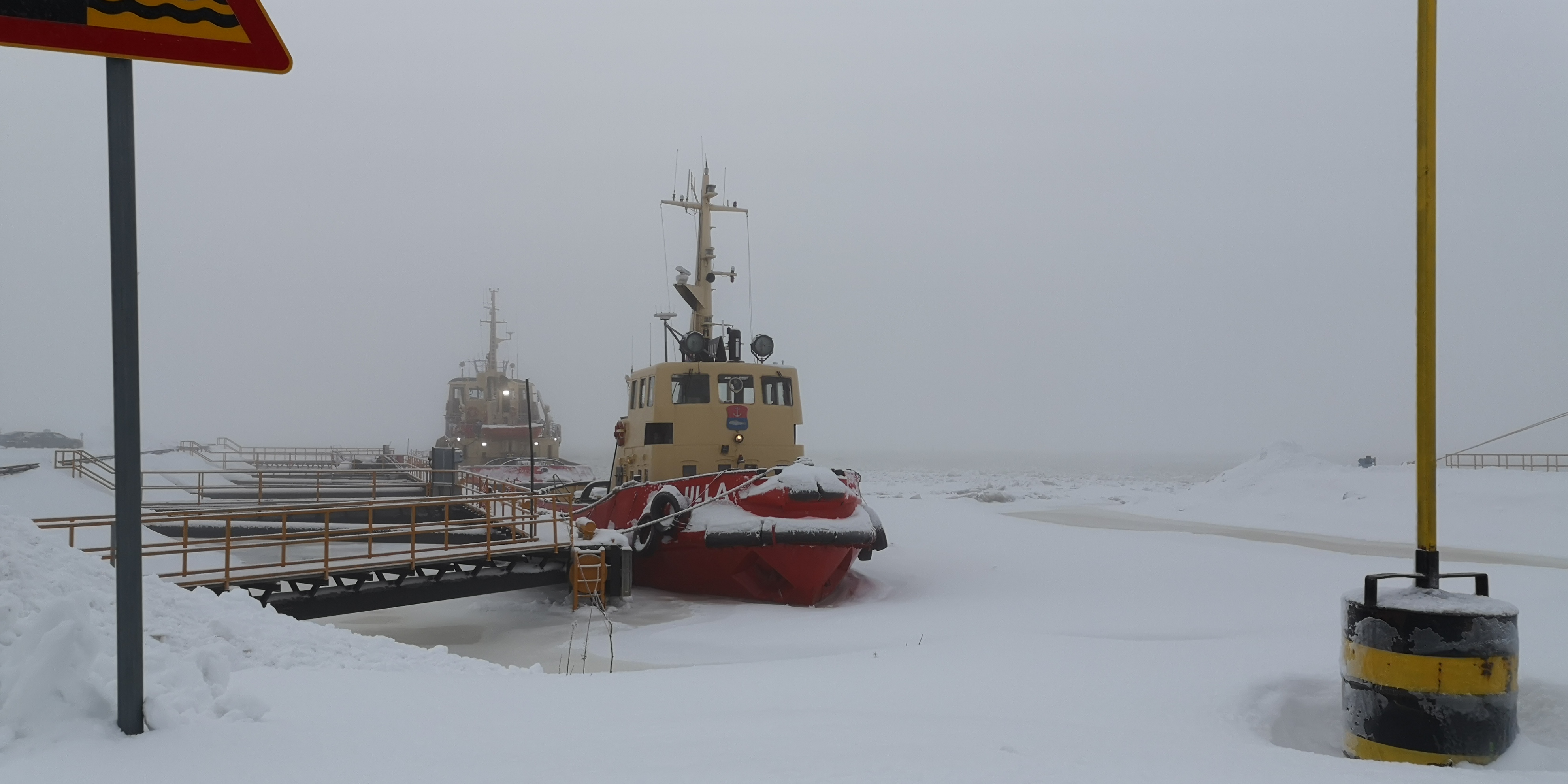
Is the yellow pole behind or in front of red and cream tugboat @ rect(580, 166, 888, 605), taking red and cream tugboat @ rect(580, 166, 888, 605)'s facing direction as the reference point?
in front

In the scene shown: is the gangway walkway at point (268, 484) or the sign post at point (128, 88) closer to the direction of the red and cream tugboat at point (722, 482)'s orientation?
the sign post

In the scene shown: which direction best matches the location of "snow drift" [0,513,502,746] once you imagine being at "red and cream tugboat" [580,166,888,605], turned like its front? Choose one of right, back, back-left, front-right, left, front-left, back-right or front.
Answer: front-right

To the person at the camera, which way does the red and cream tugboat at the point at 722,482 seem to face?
facing the viewer and to the right of the viewer

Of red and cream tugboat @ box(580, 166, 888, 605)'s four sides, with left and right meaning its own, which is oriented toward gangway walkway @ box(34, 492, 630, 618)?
right

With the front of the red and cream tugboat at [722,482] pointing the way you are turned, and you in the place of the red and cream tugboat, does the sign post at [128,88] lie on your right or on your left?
on your right

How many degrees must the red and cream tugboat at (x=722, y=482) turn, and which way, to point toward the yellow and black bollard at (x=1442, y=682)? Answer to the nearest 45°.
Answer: approximately 45° to its right
